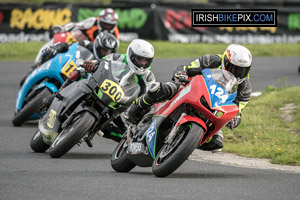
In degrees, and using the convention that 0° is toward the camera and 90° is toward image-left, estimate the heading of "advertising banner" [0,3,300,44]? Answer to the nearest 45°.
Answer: approximately 0°

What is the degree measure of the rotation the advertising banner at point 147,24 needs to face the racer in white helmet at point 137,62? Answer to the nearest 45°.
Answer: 0° — it already faces them

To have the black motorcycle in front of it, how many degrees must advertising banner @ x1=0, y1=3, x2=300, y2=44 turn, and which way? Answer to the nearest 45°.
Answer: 0° — it already faces it

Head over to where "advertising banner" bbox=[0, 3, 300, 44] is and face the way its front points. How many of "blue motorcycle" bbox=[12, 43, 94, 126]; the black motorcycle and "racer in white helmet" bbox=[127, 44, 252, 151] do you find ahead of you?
3

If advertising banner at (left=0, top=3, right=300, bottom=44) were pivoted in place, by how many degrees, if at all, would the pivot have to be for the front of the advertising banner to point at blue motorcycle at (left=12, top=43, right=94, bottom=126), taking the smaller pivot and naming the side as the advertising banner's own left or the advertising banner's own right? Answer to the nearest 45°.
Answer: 0° — it already faces it

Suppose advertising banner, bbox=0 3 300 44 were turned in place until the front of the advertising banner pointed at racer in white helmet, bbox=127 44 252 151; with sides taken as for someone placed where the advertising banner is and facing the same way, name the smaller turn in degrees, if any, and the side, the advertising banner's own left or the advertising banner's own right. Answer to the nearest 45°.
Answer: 0° — it already faces them
